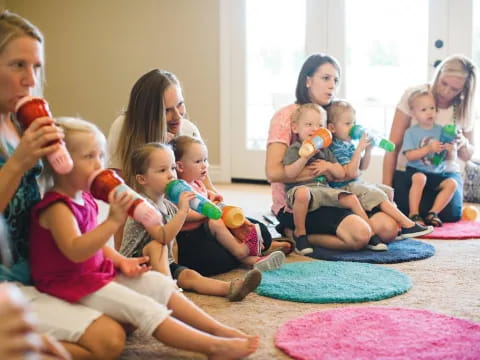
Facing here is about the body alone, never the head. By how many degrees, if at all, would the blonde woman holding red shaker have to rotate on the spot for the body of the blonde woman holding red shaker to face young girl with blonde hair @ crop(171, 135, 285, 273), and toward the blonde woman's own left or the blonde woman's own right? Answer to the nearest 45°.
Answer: approximately 90° to the blonde woman's own left

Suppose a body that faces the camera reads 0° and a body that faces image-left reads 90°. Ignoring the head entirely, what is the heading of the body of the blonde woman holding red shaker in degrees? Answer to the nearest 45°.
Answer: approximately 315°

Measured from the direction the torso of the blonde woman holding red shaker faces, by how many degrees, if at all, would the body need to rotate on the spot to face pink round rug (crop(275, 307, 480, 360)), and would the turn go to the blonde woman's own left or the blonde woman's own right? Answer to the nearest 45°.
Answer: approximately 45° to the blonde woman's own left

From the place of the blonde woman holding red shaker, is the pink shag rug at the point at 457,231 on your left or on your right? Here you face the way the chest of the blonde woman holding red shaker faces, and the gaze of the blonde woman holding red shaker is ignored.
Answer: on your left

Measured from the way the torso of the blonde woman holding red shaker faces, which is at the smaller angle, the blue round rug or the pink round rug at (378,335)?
the pink round rug

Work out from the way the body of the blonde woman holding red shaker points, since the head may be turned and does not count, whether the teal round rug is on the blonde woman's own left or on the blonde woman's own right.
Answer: on the blonde woman's own left

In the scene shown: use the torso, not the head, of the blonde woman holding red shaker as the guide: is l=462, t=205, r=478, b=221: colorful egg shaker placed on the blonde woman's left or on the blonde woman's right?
on the blonde woman's left

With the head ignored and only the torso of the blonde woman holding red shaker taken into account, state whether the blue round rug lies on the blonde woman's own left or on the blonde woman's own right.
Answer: on the blonde woman's own left

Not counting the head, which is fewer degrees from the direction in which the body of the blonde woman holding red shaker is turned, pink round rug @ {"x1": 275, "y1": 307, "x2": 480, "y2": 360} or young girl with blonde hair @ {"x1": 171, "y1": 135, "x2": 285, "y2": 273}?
the pink round rug
